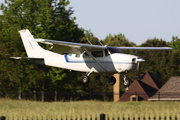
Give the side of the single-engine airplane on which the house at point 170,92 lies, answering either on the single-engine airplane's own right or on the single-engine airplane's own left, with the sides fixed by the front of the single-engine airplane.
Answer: on the single-engine airplane's own left

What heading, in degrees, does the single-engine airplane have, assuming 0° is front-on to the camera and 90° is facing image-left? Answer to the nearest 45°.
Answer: approximately 315°

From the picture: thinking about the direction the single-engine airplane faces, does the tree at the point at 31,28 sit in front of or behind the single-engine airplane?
behind

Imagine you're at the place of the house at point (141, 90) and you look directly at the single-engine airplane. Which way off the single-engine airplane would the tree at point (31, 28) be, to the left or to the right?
right
